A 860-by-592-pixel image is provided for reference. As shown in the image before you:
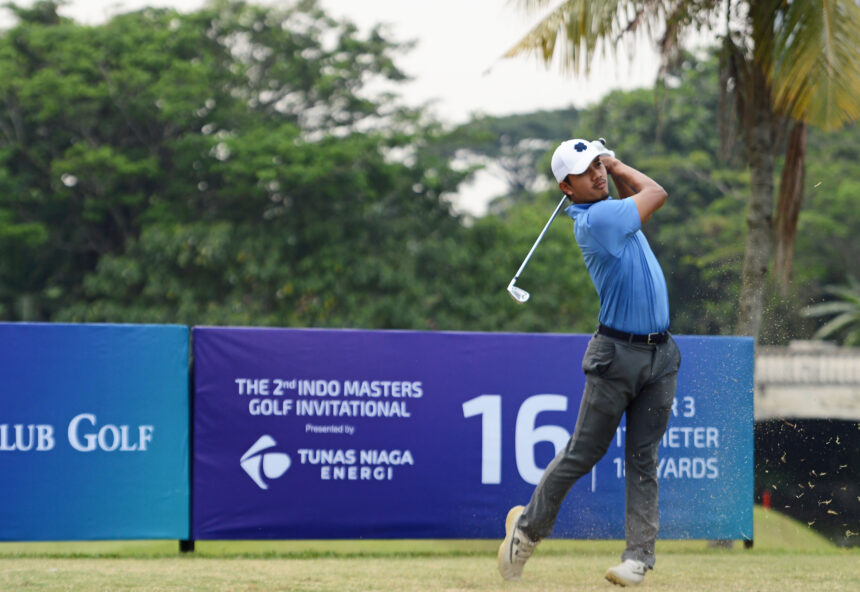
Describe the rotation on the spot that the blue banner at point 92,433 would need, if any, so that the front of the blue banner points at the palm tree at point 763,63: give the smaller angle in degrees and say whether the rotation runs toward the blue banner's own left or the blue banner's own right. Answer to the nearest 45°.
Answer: approximately 90° to the blue banner's own left

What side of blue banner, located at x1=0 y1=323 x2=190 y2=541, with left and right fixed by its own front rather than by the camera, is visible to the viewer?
front

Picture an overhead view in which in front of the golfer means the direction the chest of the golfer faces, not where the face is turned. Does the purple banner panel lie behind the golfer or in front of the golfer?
behind

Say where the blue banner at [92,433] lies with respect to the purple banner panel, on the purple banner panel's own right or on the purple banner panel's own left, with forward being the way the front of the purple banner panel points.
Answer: on the purple banner panel's own right

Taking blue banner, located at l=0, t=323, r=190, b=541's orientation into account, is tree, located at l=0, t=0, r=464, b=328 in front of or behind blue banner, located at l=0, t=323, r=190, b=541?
behind

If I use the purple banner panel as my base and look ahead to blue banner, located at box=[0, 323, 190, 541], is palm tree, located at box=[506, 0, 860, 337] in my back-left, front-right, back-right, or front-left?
back-right

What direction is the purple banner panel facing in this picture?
toward the camera

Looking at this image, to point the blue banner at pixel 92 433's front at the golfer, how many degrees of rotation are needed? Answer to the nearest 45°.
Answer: approximately 45° to its left

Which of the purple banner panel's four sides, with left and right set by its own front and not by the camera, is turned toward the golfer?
front

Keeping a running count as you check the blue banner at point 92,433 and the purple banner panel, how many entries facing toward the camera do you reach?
2
